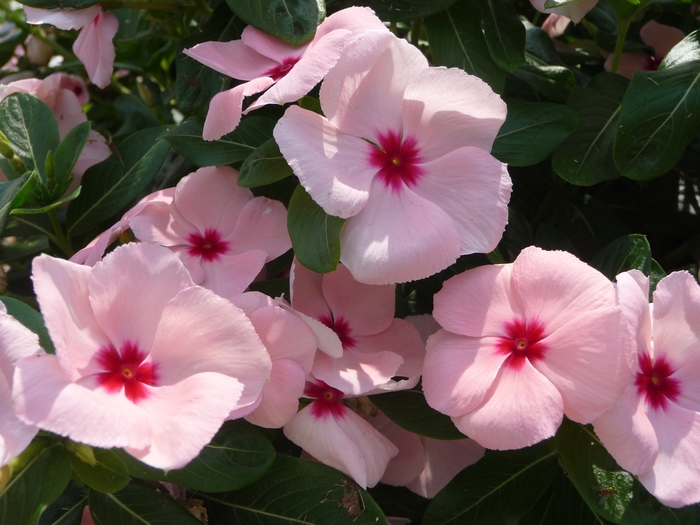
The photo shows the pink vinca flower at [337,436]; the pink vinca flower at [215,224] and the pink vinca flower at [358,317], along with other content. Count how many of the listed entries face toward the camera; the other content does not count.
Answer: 3

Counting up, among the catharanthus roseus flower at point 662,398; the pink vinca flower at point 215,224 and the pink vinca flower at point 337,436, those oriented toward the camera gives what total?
3

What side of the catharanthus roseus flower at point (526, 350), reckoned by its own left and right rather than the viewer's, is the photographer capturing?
front
